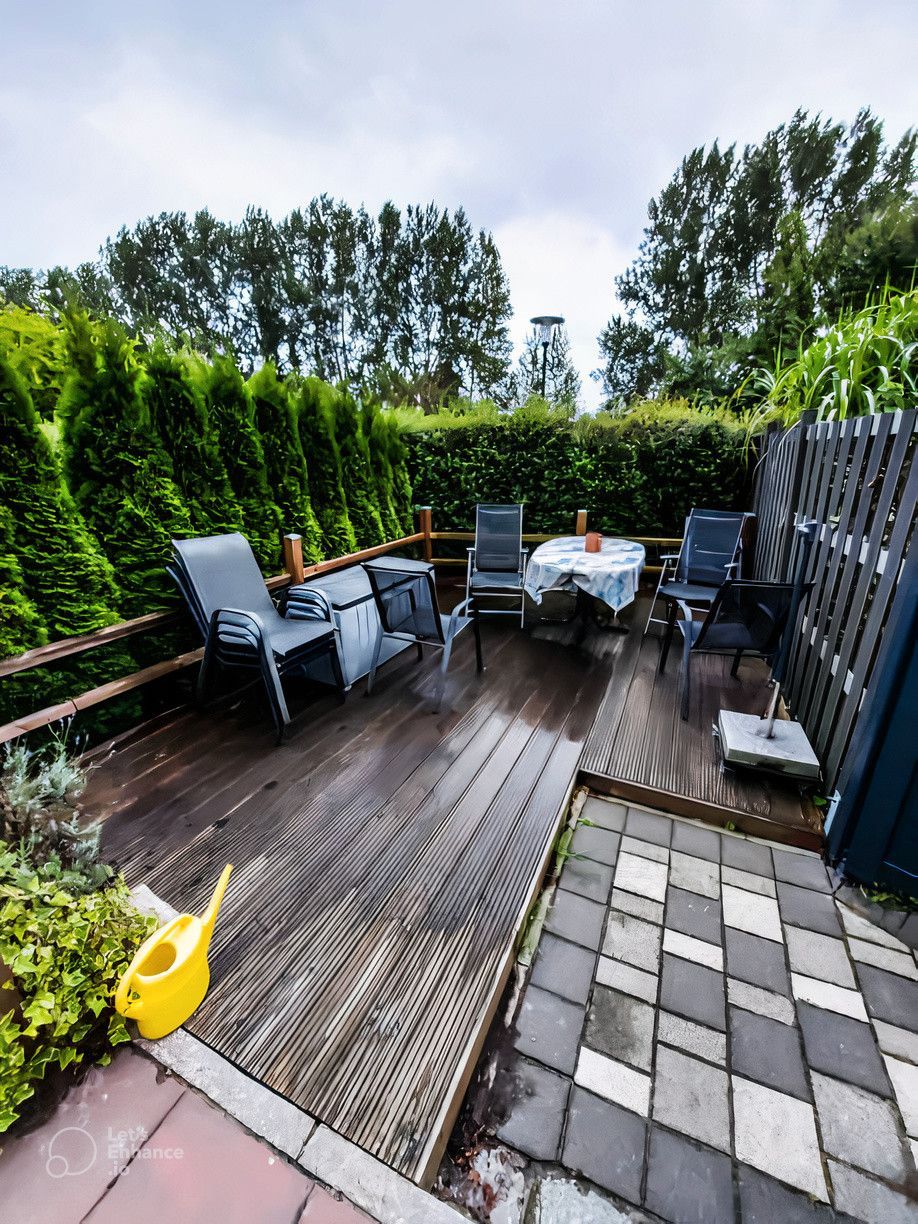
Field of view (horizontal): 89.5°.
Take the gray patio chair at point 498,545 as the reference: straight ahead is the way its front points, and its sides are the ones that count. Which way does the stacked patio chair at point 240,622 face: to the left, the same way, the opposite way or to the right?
to the left

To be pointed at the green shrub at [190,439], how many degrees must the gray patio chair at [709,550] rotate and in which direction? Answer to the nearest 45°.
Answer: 0° — it already faces it

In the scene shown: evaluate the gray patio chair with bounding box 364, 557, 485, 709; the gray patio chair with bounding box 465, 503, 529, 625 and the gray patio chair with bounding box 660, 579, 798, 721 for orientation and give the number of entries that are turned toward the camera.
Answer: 1

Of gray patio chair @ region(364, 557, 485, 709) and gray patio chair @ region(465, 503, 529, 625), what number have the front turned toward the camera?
1

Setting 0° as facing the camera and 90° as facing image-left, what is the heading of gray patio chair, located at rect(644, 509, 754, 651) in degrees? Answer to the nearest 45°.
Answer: approximately 45°

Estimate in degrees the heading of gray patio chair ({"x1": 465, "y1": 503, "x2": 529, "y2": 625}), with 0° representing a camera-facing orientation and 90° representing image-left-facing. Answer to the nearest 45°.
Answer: approximately 0°

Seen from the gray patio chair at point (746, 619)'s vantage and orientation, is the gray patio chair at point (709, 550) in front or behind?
in front

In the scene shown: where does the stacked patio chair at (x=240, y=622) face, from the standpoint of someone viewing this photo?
facing the viewer and to the right of the viewer

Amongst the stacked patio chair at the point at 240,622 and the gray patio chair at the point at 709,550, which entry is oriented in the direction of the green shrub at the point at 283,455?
the gray patio chair

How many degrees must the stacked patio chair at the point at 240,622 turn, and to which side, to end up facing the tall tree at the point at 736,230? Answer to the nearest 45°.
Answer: approximately 90° to its left

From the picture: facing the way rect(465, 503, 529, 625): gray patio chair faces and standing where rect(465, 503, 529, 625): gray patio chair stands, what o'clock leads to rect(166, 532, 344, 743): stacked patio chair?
The stacked patio chair is roughly at 1 o'clock from the gray patio chair.

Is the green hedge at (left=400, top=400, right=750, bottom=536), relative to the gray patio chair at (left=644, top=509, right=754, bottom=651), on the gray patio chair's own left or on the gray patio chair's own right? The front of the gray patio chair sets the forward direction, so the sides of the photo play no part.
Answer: on the gray patio chair's own right

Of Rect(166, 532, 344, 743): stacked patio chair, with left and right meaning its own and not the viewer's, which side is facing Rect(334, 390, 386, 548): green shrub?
left

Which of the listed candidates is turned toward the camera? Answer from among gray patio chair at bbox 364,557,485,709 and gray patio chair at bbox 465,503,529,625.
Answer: gray patio chair at bbox 465,503,529,625

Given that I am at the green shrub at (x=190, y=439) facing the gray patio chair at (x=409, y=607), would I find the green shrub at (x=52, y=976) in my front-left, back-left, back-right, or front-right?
front-right

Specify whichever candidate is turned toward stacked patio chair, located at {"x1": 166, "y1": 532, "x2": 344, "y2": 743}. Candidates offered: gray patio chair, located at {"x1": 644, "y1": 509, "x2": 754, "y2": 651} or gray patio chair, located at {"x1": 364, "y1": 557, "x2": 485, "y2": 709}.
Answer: gray patio chair, located at {"x1": 644, "y1": 509, "x2": 754, "y2": 651}

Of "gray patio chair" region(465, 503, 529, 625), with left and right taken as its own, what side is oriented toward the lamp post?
back

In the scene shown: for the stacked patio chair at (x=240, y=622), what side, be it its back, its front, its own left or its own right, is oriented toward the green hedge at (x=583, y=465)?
left
